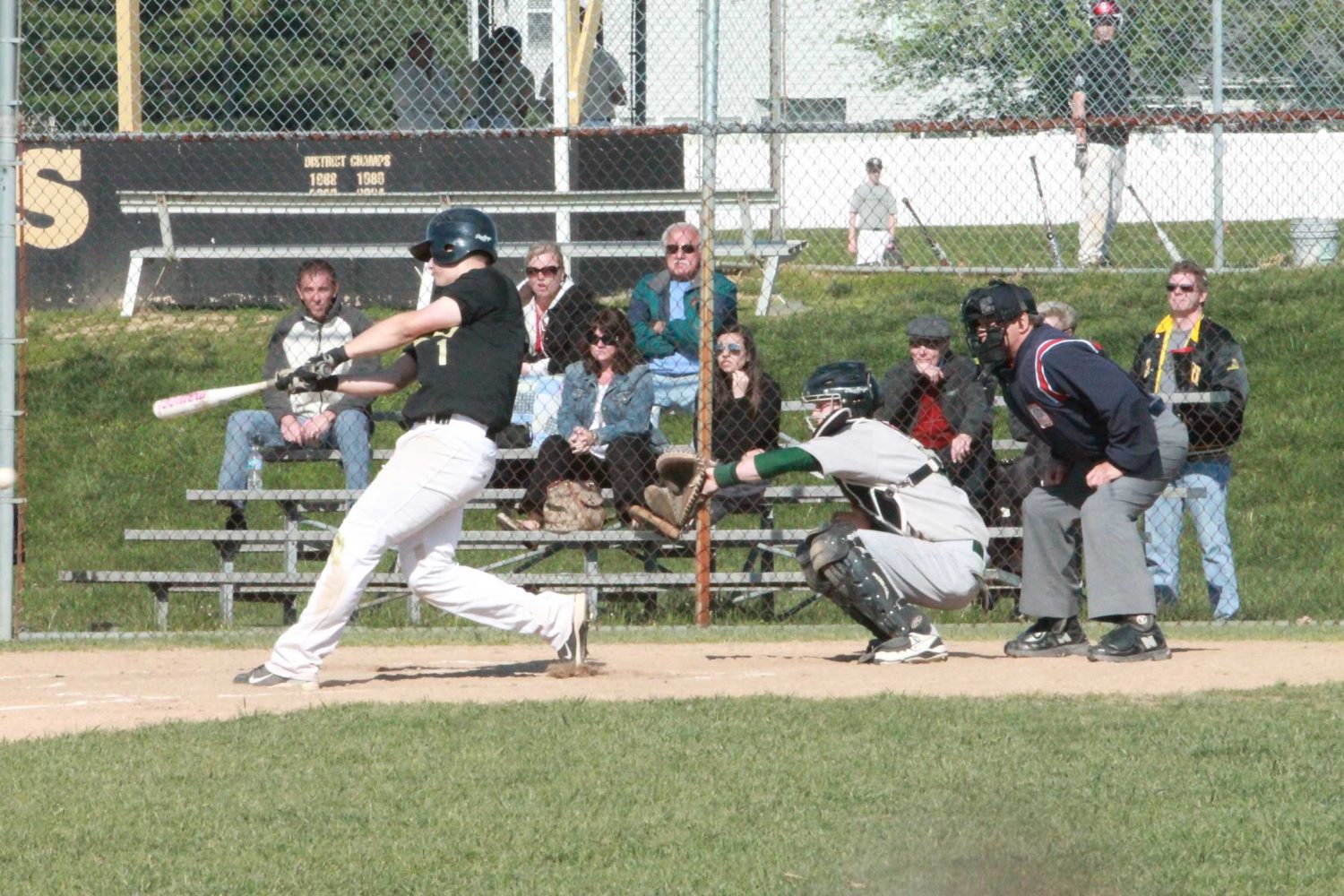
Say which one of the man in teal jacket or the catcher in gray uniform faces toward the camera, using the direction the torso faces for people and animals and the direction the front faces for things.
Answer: the man in teal jacket

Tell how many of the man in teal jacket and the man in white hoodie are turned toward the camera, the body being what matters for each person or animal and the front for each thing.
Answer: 2

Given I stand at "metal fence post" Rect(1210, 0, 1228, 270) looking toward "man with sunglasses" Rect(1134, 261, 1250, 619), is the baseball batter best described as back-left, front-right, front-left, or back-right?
front-right

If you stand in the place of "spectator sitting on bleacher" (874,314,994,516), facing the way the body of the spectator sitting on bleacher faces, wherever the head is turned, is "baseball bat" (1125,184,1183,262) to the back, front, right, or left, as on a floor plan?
back

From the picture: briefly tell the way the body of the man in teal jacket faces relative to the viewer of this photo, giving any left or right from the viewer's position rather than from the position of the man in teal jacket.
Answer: facing the viewer

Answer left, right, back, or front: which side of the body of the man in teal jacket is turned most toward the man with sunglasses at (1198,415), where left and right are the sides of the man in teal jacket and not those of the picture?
left

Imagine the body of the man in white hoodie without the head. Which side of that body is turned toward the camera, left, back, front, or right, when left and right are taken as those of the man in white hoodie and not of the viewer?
front

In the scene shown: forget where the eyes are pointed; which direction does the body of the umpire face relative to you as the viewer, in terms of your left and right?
facing the viewer and to the left of the viewer

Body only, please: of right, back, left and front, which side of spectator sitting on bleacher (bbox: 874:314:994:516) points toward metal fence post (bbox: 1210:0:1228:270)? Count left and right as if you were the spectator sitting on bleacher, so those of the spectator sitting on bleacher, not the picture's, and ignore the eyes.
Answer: back

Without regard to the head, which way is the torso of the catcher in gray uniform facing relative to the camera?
to the viewer's left

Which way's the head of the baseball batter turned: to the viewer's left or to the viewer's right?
to the viewer's left

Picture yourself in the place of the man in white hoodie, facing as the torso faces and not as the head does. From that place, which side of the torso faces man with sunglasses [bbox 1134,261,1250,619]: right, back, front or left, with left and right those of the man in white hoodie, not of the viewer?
left

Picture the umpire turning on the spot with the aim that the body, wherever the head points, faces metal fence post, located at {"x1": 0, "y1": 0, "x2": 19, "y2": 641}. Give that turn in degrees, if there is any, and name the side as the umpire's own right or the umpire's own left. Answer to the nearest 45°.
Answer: approximately 45° to the umpire's own right

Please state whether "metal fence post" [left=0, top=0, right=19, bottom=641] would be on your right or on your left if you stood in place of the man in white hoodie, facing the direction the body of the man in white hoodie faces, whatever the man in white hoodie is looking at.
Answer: on your right

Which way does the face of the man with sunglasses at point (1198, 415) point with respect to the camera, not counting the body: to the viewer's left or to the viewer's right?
to the viewer's left

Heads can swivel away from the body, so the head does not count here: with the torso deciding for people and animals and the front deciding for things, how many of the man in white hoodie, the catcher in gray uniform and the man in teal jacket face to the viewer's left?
1

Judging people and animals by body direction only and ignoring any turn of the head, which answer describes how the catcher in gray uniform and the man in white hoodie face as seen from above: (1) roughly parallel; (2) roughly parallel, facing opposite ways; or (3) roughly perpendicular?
roughly perpendicular

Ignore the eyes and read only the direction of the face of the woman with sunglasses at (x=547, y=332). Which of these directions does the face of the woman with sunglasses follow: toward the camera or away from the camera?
toward the camera

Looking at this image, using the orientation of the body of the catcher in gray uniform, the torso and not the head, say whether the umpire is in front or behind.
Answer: behind
